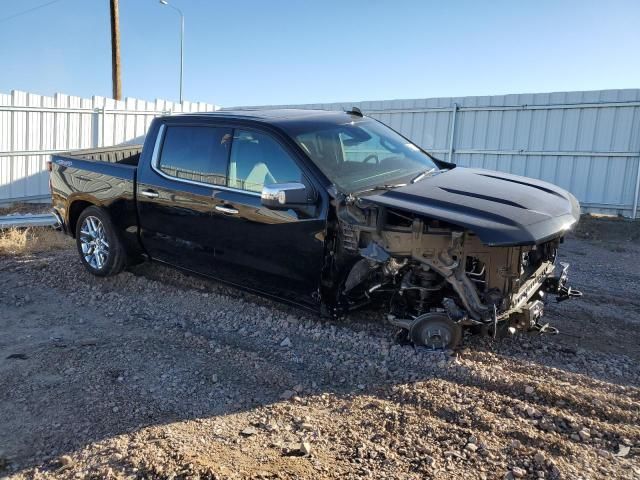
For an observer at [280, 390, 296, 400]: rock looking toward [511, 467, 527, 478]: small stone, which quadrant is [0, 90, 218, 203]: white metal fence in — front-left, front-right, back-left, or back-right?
back-left

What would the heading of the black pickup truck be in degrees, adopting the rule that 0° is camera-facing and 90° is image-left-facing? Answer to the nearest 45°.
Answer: approximately 315°

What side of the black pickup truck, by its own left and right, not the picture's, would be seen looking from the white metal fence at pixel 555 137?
left

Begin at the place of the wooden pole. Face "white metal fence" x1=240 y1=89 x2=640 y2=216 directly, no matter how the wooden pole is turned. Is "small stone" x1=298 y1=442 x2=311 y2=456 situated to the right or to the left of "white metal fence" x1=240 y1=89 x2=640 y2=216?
right

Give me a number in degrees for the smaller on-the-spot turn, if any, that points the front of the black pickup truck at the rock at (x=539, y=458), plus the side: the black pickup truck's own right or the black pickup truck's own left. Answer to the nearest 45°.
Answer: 0° — it already faces it

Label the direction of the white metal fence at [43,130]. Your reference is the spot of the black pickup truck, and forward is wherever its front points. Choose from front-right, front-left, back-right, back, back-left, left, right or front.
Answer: back

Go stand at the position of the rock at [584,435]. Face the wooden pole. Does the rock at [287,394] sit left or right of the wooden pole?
left

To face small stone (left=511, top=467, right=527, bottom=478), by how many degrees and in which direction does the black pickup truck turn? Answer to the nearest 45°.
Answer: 0° — it already faces it

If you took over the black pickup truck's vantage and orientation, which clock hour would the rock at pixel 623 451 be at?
The rock is roughly at 12 o'clock from the black pickup truck.

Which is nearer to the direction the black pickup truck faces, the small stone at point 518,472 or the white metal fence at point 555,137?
the small stone

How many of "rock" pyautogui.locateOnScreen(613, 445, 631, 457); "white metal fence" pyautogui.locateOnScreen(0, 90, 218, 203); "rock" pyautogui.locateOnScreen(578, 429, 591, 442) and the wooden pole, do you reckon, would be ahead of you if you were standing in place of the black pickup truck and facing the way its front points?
2
